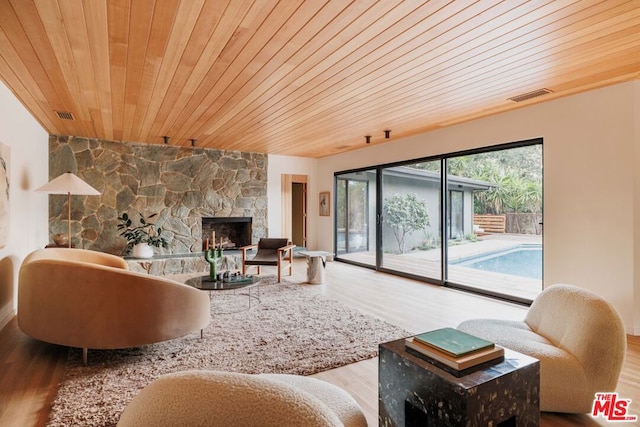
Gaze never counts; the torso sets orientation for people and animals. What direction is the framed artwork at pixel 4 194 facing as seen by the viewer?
to the viewer's right

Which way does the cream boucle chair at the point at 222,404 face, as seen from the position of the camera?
facing away from the viewer and to the right of the viewer

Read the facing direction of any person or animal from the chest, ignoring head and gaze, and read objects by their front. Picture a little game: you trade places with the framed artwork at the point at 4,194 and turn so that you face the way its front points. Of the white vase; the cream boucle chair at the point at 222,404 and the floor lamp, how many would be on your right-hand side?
1

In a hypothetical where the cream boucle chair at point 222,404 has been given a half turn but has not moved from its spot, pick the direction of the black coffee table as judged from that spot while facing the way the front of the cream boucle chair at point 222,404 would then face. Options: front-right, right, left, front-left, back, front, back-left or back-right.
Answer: back-right

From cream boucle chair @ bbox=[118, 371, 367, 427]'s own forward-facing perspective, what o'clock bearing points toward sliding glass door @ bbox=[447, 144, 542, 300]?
The sliding glass door is roughly at 12 o'clock from the cream boucle chair.

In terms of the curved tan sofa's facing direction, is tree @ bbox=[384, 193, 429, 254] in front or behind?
in front

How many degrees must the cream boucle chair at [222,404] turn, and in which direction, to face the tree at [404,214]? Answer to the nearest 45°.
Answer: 0° — it already faces it

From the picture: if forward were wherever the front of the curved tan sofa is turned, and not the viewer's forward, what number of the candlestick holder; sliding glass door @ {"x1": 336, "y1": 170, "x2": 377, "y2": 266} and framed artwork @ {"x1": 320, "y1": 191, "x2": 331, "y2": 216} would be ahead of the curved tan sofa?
3

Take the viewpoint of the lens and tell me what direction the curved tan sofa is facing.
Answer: facing away from the viewer and to the right of the viewer

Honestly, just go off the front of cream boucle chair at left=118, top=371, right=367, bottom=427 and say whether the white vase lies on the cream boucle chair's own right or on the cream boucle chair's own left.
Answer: on the cream boucle chair's own left

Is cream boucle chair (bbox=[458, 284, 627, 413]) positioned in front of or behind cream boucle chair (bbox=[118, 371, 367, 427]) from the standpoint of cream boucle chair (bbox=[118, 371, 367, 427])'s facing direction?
in front
